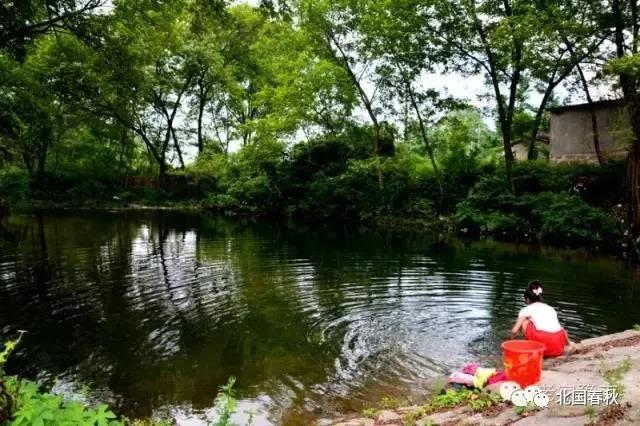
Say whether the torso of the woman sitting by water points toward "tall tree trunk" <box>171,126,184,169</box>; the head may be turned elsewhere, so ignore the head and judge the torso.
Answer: yes

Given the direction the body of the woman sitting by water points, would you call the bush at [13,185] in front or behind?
in front

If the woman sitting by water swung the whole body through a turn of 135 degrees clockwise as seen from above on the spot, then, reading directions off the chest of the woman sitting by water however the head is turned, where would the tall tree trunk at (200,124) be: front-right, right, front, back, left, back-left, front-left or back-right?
back-left

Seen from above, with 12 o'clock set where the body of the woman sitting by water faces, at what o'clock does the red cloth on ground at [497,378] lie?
The red cloth on ground is roughly at 8 o'clock from the woman sitting by water.

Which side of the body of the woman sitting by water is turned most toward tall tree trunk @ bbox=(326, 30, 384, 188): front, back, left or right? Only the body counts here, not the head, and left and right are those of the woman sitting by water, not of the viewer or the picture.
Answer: front

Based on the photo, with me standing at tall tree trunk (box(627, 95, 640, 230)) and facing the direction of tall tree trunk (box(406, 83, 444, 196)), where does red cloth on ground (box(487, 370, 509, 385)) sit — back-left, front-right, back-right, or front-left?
back-left

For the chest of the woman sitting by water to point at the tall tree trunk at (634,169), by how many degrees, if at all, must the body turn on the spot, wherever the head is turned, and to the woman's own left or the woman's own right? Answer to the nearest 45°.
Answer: approximately 45° to the woman's own right

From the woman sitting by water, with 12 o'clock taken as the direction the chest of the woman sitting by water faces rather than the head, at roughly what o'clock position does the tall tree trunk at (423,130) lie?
The tall tree trunk is roughly at 1 o'clock from the woman sitting by water.

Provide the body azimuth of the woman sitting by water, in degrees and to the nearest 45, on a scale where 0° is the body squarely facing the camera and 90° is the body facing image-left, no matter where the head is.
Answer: approximately 135°

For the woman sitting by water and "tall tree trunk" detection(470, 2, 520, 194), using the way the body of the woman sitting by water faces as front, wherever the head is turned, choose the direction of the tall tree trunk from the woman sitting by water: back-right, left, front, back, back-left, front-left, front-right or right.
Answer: front-right
